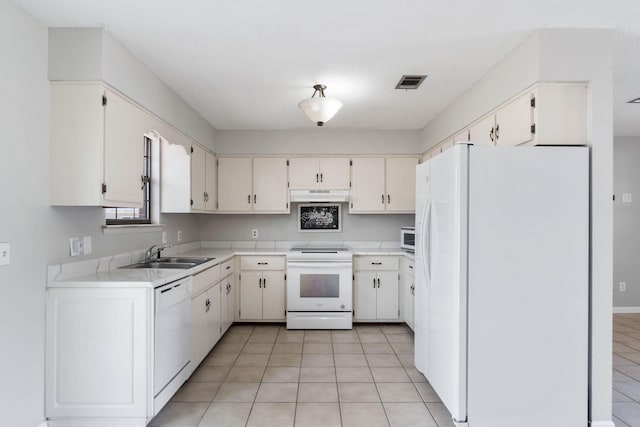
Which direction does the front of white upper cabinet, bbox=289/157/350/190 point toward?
toward the camera

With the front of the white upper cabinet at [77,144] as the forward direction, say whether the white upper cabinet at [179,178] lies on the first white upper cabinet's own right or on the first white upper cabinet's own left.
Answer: on the first white upper cabinet's own left

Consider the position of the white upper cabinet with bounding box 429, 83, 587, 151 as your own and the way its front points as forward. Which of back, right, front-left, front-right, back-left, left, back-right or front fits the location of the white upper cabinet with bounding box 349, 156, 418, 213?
front-right

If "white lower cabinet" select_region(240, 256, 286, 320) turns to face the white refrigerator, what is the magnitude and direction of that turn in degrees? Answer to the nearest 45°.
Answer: approximately 45° to its left

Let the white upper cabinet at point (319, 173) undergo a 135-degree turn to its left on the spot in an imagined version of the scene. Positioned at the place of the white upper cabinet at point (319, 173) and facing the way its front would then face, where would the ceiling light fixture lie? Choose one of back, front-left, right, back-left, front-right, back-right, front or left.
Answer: back-right

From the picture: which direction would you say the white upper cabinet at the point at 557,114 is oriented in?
to the viewer's left

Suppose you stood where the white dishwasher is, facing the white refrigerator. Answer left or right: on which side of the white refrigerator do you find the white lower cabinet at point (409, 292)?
left

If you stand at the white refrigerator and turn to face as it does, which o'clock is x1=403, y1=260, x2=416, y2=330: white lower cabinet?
The white lower cabinet is roughly at 2 o'clock from the white refrigerator.

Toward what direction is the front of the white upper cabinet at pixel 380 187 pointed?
toward the camera

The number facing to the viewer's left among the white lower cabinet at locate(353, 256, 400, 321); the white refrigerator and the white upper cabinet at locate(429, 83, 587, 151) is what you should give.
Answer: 2

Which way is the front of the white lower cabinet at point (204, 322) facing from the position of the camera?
facing to the right of the viewer

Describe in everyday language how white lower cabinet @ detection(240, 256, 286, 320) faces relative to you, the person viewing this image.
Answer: facing the viewer

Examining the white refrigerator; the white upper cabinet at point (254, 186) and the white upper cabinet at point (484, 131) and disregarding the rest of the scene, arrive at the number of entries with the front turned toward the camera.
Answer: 1

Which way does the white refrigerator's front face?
to the viewer's left
